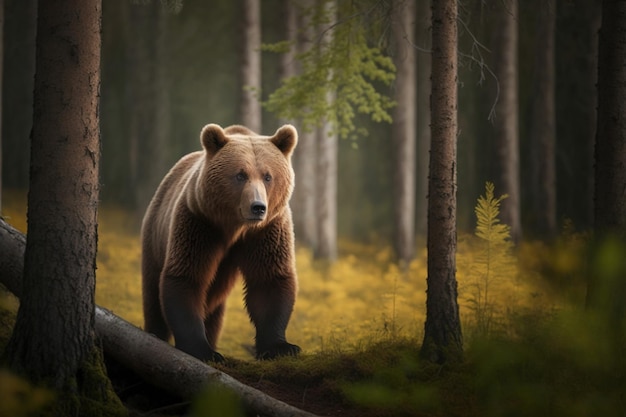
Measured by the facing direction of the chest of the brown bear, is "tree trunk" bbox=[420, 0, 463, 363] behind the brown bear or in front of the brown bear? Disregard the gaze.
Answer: in front

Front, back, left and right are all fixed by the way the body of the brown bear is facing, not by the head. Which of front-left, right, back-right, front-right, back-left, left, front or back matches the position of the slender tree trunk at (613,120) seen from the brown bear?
front-left

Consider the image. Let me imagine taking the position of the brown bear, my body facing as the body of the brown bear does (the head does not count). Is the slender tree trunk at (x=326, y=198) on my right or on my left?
on my left

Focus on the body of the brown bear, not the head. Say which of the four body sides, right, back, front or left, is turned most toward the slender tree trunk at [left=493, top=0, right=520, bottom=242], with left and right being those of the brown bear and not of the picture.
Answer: left

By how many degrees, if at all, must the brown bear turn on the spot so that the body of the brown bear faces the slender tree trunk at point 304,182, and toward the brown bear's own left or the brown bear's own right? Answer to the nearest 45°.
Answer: approximately 135° to the brown bear's own left

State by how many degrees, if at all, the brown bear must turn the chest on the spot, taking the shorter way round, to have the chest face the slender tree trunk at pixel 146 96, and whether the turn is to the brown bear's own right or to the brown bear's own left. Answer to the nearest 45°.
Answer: approximately 135° to the brown bear's own left

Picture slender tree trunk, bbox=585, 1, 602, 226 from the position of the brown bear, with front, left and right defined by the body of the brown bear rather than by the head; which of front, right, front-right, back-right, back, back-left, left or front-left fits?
left

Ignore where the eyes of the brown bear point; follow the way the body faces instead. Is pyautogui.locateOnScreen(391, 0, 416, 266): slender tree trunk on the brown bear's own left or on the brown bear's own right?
on the brown bear's own left

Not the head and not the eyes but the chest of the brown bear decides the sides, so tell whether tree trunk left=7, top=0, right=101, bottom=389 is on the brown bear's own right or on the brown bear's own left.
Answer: on the brown bear's own right

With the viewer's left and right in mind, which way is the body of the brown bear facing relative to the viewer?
facing the viewer and to the right of the viewer

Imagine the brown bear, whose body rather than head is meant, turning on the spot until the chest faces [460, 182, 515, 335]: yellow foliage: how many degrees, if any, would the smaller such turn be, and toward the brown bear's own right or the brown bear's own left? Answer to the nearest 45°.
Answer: approximately 45° to the brown bear's own left
